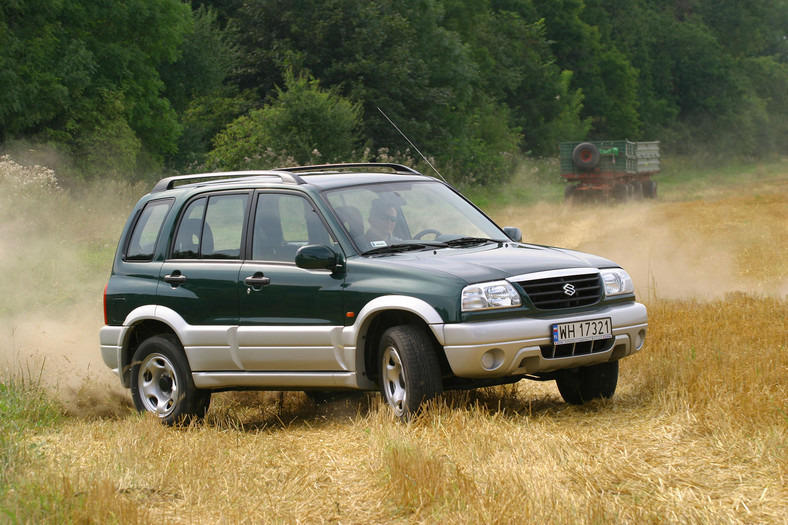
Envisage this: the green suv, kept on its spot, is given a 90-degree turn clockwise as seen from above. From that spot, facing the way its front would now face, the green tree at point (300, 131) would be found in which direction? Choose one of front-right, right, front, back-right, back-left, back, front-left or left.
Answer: back-right

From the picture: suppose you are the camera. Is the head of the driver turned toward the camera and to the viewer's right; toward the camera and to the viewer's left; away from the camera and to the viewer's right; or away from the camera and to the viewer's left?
toward the camera and to the viewer's right

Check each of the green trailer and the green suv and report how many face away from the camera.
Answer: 0

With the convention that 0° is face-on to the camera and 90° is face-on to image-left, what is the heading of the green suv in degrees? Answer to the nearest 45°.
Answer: approximately 315°

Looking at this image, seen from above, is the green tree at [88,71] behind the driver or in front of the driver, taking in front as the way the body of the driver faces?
behind

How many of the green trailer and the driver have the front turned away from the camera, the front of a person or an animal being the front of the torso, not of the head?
0

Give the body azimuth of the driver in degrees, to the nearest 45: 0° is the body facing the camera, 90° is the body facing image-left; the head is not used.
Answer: approximately 315°

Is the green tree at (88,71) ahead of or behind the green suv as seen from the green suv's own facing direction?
behind

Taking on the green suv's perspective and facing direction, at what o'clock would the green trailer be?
The green trailer is roughly at 8 o'clock from the green suv.

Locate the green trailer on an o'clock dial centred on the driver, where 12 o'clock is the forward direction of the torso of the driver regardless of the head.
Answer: The green trailer is roughly at 8 o'clock from the driver.
